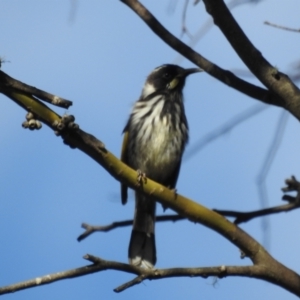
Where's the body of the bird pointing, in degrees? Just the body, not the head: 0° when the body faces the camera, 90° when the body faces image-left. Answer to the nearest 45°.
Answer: approximately 315°

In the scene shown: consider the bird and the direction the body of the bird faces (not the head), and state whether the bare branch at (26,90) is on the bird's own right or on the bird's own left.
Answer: on the bird's own right

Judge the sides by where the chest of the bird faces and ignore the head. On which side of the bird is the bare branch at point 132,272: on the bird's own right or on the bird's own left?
on the bird's own right

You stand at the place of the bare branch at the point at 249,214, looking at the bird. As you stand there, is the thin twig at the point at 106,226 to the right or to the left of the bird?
left
